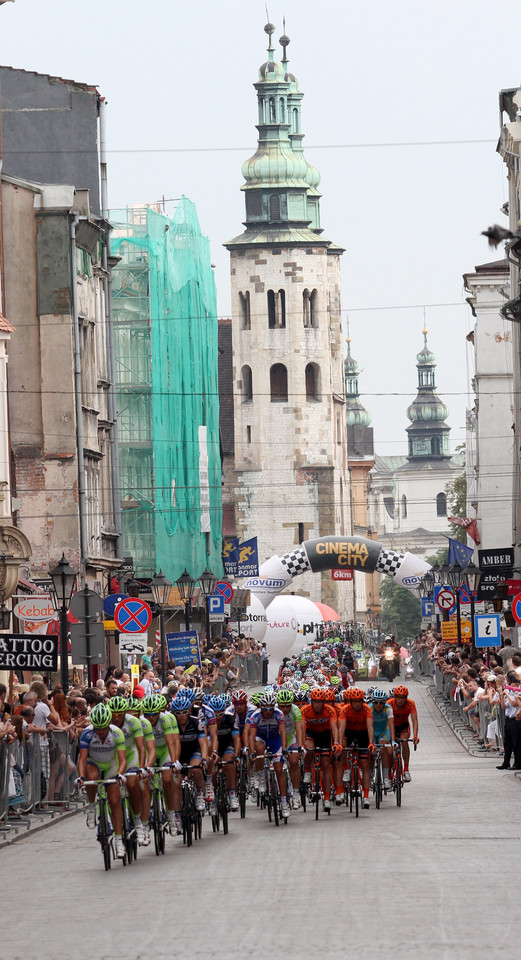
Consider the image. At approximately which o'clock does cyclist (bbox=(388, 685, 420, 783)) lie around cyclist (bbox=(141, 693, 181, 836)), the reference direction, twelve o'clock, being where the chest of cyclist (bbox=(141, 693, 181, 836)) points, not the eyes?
cyclist (bbox=(388, 685, 420, 783)) is roughly at 7 o'clock from cyclist (bbox=(141, 693, 181, 836)).

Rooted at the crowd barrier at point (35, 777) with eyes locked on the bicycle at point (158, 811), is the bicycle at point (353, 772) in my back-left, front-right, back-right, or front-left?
front-left

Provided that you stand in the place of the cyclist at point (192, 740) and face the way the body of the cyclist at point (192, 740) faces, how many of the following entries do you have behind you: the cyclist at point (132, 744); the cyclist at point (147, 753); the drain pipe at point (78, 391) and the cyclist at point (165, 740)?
1

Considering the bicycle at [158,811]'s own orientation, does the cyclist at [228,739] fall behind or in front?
behind

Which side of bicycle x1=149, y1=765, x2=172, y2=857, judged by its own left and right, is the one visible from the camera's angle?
front

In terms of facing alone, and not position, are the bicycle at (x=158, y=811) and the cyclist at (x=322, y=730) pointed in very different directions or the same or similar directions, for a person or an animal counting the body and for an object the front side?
same or similar directions

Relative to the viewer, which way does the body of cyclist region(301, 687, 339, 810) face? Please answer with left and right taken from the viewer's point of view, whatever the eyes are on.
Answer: facing the viewer

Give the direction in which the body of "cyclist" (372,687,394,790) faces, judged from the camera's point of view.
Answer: toward the camera

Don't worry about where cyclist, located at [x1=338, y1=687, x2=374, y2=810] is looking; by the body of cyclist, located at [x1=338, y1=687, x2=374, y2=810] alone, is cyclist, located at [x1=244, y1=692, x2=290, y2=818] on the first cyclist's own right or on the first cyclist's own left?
on the first cyclist's own right

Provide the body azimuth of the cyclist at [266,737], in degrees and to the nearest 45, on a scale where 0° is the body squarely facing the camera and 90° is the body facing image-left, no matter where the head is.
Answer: approximately 0°

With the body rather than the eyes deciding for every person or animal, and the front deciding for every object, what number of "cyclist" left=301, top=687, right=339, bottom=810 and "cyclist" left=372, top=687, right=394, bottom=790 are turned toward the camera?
2

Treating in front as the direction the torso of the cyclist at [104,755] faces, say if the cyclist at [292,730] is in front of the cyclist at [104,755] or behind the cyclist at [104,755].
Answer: behind

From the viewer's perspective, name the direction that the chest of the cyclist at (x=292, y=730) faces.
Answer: toward the camera
